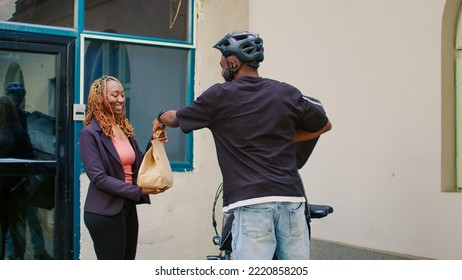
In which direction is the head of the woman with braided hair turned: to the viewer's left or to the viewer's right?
to the viewer's right

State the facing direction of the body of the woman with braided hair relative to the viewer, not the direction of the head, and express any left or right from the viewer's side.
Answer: facing the viewer and to the right of the viewer

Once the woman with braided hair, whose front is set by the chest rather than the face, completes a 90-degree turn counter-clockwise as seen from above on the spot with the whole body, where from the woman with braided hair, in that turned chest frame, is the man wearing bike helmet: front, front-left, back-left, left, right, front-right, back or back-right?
right

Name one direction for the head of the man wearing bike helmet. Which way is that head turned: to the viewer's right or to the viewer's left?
to the viewer's left

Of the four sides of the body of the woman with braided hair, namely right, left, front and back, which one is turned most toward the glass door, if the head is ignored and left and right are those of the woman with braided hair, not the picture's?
back
